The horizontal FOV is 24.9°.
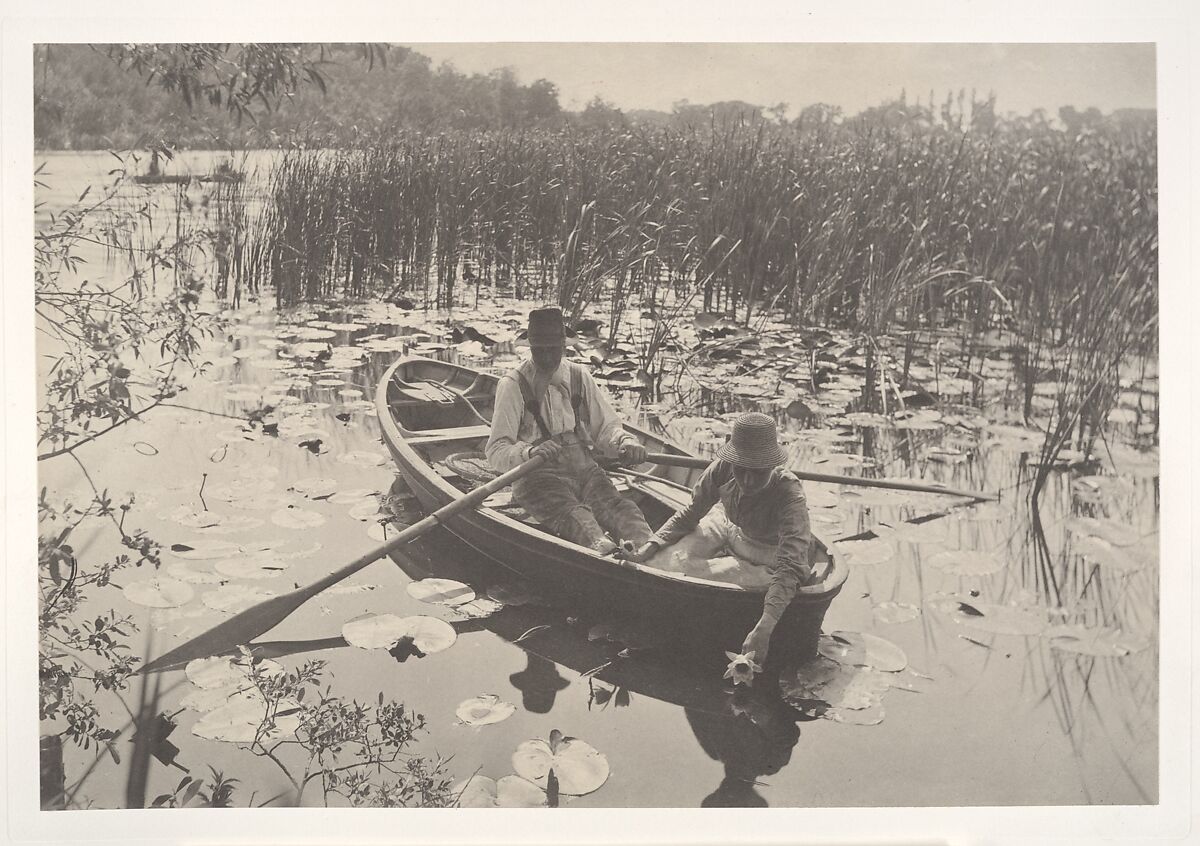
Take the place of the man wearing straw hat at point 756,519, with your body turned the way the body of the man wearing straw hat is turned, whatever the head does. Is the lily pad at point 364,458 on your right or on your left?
on your right

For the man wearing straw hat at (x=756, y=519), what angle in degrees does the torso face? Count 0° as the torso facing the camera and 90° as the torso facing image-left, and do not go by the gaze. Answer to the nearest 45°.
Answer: approximately 45°
